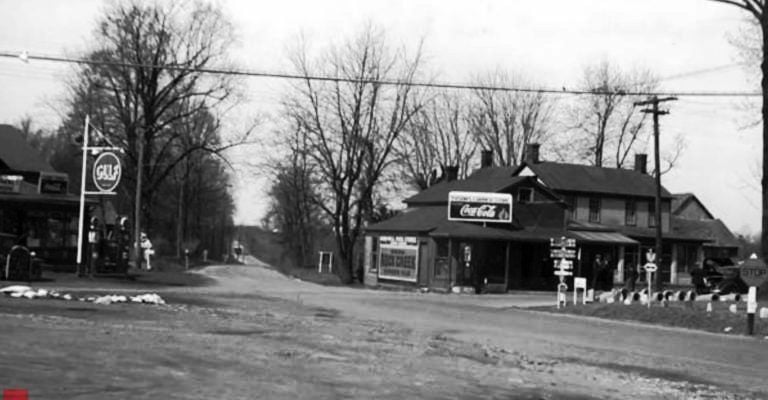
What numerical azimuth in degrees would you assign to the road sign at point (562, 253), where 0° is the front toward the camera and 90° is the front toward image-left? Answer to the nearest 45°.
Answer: approximately 0°

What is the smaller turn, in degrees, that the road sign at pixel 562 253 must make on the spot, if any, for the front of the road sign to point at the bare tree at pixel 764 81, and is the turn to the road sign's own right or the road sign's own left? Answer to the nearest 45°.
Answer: approximately 90° to the road sign's own left

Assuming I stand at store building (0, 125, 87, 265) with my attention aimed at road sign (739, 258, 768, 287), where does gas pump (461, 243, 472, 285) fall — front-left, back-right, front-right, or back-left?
front-left

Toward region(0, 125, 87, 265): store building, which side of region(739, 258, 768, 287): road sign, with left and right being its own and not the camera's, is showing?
right

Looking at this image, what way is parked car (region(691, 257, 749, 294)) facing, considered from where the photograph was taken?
facing the viewer and to the left of the viewer

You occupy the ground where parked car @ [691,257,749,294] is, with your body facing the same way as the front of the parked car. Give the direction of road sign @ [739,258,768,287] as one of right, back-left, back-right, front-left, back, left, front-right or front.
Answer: front-left

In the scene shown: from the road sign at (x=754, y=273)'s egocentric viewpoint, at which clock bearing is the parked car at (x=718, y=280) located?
The parked car is roughly at 6 o'clock from the road sign.

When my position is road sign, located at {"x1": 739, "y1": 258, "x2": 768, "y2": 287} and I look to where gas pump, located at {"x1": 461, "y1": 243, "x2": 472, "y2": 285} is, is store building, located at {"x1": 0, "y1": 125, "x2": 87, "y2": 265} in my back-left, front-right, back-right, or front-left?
front-left

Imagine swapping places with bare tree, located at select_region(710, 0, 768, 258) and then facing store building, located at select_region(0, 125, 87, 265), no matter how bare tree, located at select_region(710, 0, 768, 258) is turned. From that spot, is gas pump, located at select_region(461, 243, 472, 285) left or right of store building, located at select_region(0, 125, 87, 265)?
right

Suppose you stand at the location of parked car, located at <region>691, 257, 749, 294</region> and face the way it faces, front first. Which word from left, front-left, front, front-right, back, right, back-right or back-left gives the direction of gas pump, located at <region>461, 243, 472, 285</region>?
front-right

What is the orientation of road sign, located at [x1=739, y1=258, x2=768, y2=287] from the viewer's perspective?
toward the camera

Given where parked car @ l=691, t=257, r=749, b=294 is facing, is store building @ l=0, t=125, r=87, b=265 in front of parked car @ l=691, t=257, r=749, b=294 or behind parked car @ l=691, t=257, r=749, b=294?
in front

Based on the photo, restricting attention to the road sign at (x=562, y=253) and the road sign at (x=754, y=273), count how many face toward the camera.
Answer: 2

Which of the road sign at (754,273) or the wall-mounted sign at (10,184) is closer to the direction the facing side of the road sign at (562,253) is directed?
the road sign

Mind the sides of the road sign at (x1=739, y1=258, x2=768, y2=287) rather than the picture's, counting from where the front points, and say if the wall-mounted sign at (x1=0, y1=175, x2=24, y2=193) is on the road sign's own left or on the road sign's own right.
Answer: on the road sign's own right

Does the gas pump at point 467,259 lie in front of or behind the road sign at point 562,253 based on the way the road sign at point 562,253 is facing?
behind

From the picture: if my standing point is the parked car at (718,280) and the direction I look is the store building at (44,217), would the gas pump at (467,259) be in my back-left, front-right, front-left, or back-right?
front-right

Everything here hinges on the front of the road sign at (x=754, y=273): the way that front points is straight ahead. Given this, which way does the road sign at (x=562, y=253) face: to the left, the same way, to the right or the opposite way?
the same way

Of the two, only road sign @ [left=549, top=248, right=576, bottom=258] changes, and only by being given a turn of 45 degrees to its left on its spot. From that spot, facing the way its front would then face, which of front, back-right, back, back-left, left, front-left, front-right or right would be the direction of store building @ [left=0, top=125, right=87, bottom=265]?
back-right
